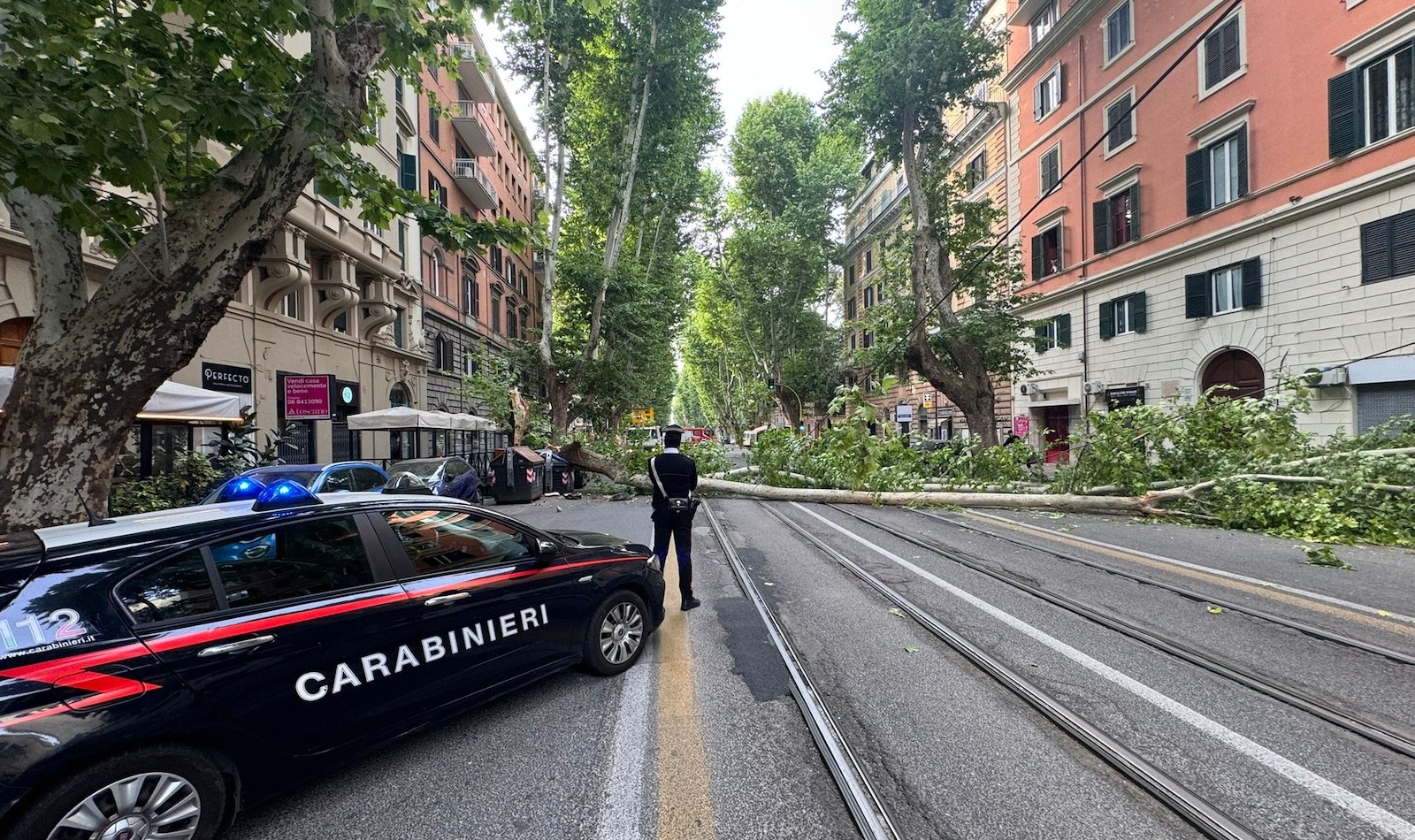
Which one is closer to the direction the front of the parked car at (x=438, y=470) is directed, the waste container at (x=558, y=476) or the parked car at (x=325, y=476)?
the parked car

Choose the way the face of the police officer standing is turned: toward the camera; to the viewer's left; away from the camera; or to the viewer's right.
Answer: away from the camera

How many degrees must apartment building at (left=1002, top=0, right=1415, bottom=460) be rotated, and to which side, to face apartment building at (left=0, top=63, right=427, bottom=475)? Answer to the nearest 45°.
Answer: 0° — it already faces it

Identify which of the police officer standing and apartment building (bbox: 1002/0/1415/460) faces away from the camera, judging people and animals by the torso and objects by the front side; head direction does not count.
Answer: the police officer standing

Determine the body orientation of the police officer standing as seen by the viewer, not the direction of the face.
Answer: away from the camera

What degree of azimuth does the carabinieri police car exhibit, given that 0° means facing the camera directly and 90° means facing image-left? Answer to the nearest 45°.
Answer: approximately 225°

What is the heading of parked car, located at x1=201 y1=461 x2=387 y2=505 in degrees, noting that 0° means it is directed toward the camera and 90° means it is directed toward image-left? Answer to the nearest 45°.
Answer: approximately 45°

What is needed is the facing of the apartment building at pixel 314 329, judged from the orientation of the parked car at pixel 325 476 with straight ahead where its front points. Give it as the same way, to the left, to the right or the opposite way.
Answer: to the left

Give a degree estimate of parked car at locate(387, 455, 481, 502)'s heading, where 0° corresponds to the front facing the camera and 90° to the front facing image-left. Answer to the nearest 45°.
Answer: approximately 45°

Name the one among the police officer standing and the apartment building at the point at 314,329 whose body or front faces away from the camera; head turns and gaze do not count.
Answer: the police officer standing

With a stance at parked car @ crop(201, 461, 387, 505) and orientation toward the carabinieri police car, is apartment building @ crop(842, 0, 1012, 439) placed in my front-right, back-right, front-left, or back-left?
back-left
